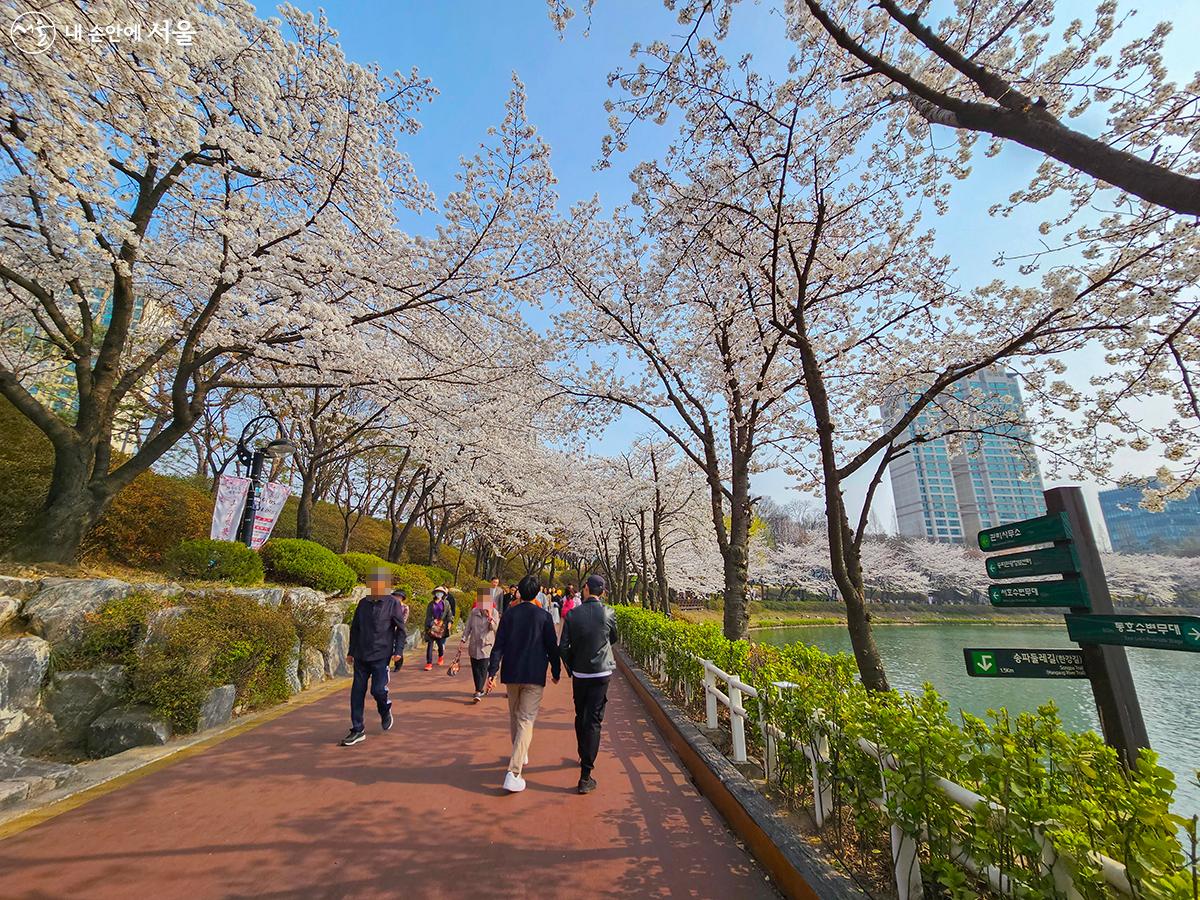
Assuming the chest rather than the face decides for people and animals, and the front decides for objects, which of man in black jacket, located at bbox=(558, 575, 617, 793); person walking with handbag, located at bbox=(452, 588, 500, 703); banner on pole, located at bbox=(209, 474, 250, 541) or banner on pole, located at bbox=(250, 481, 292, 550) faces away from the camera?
the man in black jacket

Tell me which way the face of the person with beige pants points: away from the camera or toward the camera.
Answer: away from the camera

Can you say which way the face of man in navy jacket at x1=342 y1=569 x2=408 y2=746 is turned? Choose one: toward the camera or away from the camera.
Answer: toward the camera

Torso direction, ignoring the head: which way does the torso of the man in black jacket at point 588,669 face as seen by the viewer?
away from the camera

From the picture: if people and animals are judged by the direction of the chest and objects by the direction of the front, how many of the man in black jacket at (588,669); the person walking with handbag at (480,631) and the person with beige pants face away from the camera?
2

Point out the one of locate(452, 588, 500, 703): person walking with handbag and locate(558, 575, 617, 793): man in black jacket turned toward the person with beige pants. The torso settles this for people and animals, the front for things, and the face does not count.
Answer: the person walking with handbag

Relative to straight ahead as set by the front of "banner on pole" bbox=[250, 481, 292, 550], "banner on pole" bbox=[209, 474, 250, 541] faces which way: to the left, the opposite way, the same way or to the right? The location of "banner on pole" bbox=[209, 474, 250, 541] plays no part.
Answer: the same way

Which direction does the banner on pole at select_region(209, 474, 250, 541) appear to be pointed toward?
toward the camera

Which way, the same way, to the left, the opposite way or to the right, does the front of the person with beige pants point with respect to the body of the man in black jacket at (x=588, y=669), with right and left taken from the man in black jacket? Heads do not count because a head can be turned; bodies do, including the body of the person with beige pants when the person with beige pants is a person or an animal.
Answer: the same way

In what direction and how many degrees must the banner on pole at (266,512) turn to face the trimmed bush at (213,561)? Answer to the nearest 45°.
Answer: approximately 45° to its right

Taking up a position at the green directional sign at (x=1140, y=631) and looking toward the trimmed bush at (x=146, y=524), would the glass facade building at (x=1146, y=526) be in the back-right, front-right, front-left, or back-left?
back-right

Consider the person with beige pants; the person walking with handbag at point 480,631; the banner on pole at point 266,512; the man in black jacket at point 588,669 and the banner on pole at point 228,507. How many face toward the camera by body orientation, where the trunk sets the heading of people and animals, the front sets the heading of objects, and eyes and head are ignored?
3

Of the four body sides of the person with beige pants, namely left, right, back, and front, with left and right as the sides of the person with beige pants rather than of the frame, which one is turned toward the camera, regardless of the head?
back

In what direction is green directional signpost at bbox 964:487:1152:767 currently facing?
toward the camera

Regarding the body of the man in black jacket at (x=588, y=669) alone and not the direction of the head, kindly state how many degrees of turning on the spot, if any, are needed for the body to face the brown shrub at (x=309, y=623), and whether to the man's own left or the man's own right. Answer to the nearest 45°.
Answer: approximately 45° to the man's own left

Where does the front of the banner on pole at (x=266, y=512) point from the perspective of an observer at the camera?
facing the viewer
